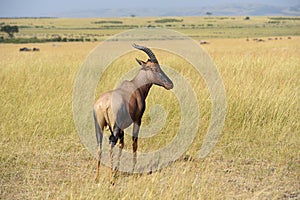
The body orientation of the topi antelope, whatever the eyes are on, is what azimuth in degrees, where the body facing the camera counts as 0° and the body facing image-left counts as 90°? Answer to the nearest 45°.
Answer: approximately 225°
